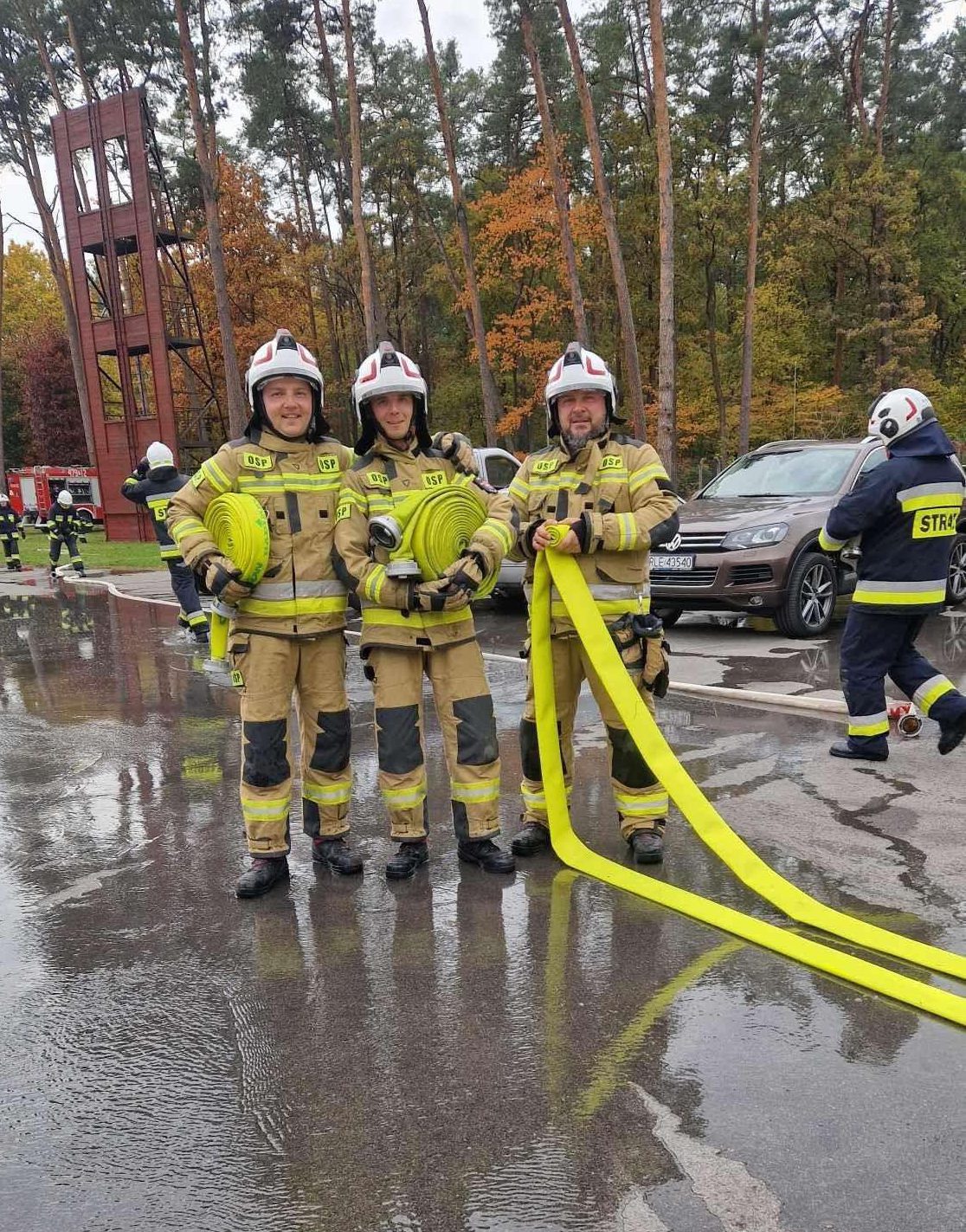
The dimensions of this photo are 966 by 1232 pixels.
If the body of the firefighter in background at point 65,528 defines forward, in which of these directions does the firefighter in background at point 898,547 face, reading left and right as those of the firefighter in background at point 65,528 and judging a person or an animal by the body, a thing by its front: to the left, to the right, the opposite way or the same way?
the opposite way

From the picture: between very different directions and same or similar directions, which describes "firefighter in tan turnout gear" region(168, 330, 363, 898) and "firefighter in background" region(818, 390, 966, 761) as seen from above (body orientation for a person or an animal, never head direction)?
very different directions

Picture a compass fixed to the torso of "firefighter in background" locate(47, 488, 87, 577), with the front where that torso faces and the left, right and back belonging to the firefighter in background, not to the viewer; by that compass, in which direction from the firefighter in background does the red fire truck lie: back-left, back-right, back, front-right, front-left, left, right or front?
back

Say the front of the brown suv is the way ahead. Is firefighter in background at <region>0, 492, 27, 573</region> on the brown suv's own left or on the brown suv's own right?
on the brown suv's own right

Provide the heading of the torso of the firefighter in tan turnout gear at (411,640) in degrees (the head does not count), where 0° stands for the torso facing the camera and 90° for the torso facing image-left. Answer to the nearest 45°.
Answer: approximately 0°

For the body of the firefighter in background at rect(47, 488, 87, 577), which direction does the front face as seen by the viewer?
toward the camera

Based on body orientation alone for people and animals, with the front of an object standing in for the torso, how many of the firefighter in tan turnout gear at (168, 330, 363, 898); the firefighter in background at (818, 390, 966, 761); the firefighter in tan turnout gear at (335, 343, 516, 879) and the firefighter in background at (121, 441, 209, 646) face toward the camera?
2

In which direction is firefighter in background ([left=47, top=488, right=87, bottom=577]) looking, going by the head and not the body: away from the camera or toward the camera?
toward the camera

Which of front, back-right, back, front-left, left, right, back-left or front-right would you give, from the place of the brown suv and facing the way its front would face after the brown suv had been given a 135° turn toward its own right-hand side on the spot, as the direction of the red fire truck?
front-left

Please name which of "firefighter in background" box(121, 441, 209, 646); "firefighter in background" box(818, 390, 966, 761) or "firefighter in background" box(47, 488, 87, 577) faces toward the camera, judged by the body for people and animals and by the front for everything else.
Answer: "firefighter in background" box(47, 488, 87, 577)

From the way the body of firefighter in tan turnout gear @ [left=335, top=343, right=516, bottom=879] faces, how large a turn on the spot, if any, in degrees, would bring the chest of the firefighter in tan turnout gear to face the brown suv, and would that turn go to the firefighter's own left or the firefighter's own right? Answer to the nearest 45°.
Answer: approximately 135° to the firefighter's own left

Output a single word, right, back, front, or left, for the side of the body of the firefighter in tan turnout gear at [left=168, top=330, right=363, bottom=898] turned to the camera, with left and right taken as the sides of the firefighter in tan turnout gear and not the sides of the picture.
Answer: front

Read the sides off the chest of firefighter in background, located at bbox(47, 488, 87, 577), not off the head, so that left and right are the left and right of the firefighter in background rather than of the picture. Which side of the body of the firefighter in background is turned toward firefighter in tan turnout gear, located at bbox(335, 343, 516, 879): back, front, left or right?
front

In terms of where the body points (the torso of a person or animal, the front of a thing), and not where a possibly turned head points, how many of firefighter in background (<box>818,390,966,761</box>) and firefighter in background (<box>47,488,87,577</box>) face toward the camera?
1

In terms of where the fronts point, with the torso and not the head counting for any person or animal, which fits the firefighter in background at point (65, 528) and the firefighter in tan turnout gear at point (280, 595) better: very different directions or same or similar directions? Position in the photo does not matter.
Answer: same or similar directions

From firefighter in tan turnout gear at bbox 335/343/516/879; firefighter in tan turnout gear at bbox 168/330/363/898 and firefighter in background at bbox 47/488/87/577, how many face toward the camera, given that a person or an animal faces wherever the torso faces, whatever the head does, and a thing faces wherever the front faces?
3
